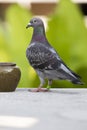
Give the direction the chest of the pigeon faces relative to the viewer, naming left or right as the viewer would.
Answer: facing to the left of the viewer
